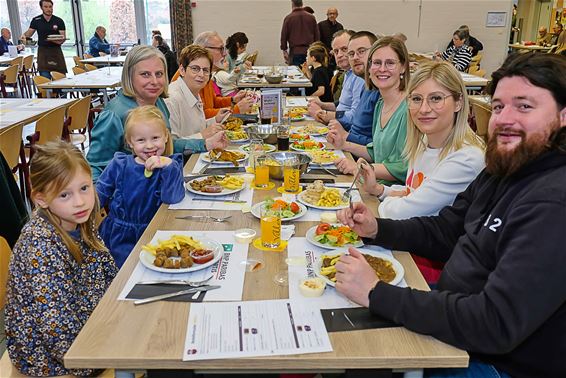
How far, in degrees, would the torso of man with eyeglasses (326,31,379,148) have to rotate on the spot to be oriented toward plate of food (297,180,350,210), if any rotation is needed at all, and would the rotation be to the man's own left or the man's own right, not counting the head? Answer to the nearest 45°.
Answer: approximately 45° to the man's own left

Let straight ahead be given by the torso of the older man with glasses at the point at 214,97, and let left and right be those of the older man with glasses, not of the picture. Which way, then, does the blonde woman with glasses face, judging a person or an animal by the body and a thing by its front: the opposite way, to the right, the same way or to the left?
the opposite way

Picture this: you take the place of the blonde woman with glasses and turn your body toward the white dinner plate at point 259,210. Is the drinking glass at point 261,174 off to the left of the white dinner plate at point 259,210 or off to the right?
right

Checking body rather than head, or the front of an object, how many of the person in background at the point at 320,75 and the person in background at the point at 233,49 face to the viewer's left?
1

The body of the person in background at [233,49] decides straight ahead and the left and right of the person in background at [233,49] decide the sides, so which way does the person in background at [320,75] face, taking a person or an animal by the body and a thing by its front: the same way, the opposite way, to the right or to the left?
the opposite way

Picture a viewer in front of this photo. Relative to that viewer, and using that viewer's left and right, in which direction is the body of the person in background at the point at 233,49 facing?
facing to the right of the viewer

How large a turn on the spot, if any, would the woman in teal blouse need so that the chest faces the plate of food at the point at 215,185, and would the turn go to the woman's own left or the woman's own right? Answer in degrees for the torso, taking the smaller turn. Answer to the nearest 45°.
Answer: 0° — they already face it

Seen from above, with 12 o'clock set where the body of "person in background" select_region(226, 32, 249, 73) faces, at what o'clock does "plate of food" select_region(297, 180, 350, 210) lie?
The plate of food is roughly at 3 o'clock from the person in background.

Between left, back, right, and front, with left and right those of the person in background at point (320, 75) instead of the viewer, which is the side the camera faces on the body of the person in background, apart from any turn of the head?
left
